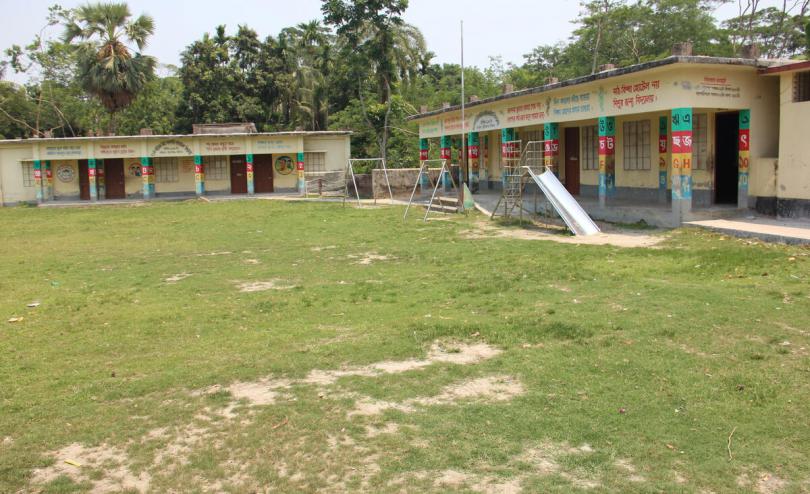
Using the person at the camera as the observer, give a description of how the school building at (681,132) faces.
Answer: facing the viewer and to the left of the viewer

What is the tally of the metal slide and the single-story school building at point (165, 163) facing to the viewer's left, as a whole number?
0

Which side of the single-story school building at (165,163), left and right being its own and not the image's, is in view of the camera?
front

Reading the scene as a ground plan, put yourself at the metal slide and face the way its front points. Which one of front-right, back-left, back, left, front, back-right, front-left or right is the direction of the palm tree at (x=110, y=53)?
back

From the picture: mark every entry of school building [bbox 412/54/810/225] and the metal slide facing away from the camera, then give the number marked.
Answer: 0

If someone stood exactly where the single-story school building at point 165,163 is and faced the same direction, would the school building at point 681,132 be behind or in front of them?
in front

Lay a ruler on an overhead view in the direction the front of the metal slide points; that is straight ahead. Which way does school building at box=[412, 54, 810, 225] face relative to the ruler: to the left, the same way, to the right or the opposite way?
to the right

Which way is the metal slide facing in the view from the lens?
facing the viewer and to the right of the viewer

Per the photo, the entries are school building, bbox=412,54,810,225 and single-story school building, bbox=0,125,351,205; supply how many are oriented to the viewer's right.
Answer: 0

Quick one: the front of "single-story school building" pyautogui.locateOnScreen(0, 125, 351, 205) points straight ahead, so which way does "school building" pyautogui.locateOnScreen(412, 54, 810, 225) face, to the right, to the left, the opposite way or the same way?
to the right
